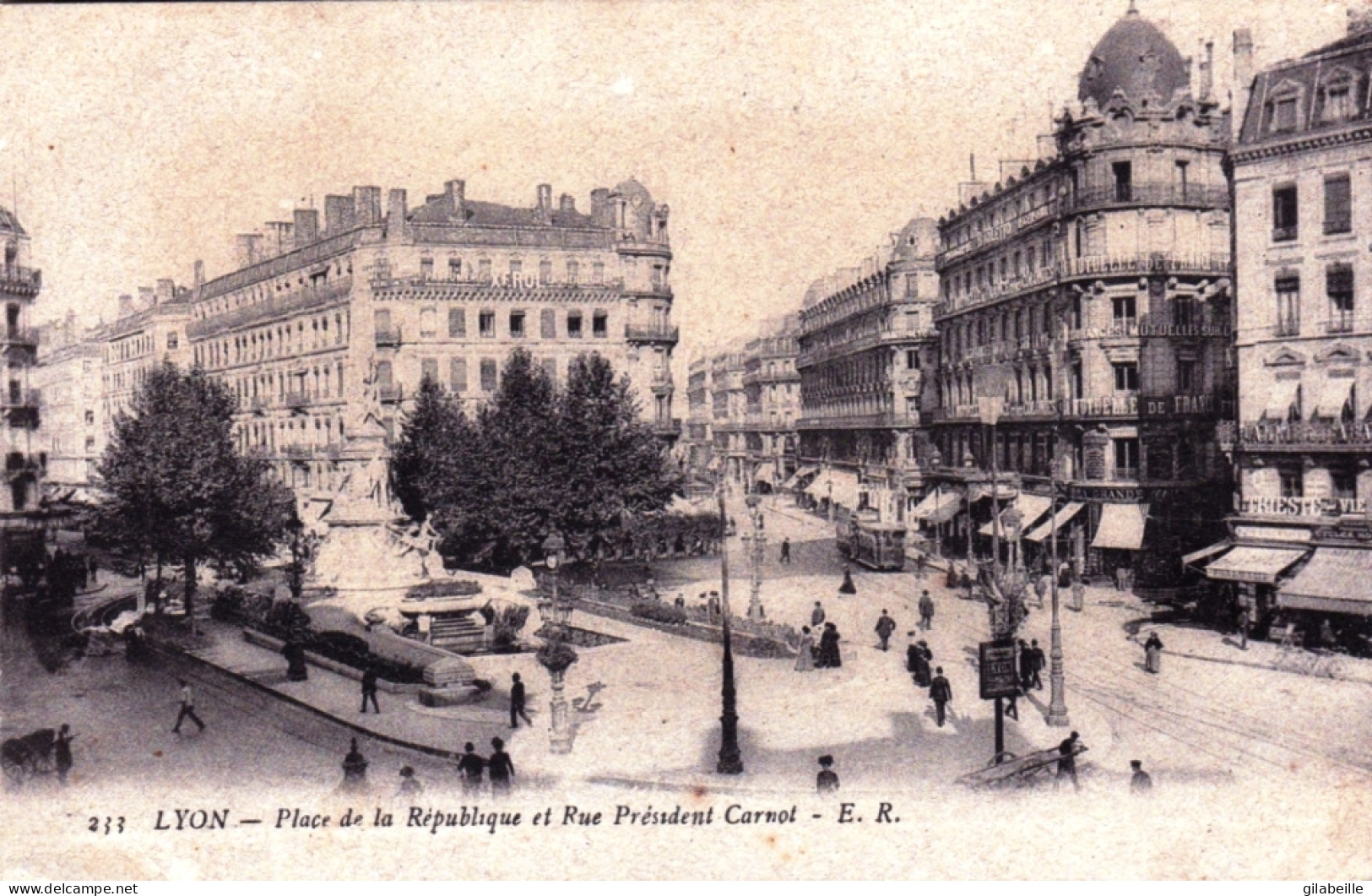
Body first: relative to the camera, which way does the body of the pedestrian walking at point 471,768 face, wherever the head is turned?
away from the camera

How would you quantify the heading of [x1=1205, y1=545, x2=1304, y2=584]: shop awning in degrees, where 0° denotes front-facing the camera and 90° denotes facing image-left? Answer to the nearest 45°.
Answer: approximately 45°

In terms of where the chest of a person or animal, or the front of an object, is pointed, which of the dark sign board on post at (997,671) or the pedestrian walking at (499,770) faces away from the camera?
the pedestrian walking

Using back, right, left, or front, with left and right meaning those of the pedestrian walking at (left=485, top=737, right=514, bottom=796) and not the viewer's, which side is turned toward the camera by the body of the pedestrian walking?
back

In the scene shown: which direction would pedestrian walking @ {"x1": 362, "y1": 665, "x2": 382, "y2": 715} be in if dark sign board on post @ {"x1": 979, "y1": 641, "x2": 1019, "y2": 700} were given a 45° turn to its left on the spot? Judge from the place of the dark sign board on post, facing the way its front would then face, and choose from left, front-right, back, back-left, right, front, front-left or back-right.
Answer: back-right

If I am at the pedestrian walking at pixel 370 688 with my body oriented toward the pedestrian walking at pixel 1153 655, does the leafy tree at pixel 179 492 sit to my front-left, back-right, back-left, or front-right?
back-left

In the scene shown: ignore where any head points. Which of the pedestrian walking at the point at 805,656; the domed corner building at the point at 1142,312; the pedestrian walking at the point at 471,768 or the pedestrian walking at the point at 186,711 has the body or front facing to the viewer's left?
the pedestrian walking at the point at 186,711

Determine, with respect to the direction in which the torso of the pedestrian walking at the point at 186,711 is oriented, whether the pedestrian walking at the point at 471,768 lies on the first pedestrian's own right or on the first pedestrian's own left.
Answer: on the first pedestrian's own left

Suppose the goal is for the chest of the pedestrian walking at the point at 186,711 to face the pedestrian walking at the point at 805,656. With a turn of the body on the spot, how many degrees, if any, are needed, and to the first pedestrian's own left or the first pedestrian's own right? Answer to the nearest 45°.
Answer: approximately 180°

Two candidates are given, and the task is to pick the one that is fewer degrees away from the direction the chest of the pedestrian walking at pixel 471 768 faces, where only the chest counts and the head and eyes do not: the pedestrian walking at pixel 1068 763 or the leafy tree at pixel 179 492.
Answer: the leafy tree

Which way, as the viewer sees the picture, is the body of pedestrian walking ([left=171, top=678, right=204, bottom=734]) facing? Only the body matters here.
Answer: to the viewer's left

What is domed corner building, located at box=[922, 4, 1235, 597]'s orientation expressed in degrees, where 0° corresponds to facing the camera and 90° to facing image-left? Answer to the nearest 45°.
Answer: approximately 0°

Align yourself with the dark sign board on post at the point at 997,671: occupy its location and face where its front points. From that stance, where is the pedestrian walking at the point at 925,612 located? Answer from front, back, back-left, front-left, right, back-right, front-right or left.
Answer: back

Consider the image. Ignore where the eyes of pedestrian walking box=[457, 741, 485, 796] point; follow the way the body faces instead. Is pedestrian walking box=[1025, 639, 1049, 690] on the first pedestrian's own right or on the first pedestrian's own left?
on the first pedestrian's own right
